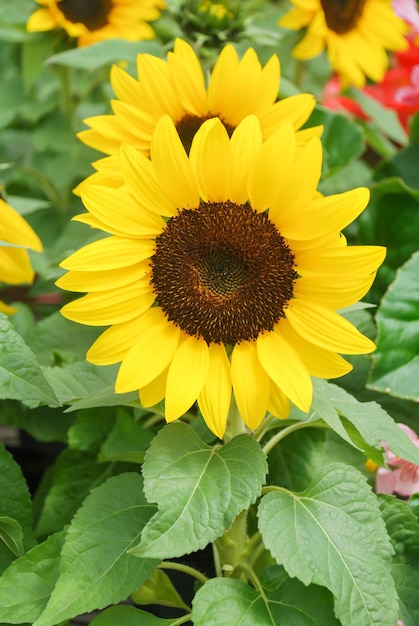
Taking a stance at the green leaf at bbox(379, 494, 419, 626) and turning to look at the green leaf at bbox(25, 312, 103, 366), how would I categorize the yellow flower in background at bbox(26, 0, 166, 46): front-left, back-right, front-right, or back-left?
front-right

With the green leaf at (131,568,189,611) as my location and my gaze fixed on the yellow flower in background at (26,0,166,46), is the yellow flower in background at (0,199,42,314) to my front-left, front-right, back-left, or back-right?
front-left

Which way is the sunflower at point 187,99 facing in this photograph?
toward the camera
